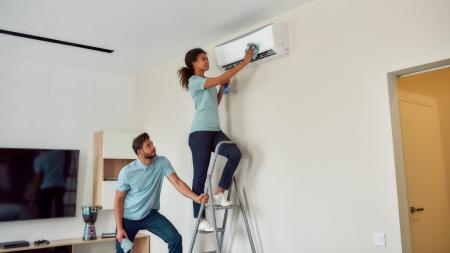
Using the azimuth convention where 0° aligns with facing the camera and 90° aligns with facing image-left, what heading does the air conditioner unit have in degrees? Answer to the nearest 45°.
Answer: approximately 45°

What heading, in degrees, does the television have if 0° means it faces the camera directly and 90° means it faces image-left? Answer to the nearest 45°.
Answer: approximately 315°

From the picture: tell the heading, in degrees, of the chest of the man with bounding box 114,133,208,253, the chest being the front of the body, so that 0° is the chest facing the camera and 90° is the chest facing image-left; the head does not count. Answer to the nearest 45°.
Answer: approximately 315°

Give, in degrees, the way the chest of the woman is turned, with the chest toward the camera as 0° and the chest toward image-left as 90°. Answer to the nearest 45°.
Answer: approximately 270°

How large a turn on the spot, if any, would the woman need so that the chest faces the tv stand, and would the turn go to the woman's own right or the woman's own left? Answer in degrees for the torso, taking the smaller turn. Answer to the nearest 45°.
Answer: approximately 135° to the woman's own left

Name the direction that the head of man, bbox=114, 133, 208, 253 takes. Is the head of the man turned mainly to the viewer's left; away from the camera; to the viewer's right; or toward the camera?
to the viewer's right

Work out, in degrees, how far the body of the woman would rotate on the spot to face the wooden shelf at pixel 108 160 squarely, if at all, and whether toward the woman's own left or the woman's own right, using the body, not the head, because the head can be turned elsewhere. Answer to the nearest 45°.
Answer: approximately 135° to the woman's own left

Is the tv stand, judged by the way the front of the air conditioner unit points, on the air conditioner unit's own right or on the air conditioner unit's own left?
on the air conditioner unit's own right
